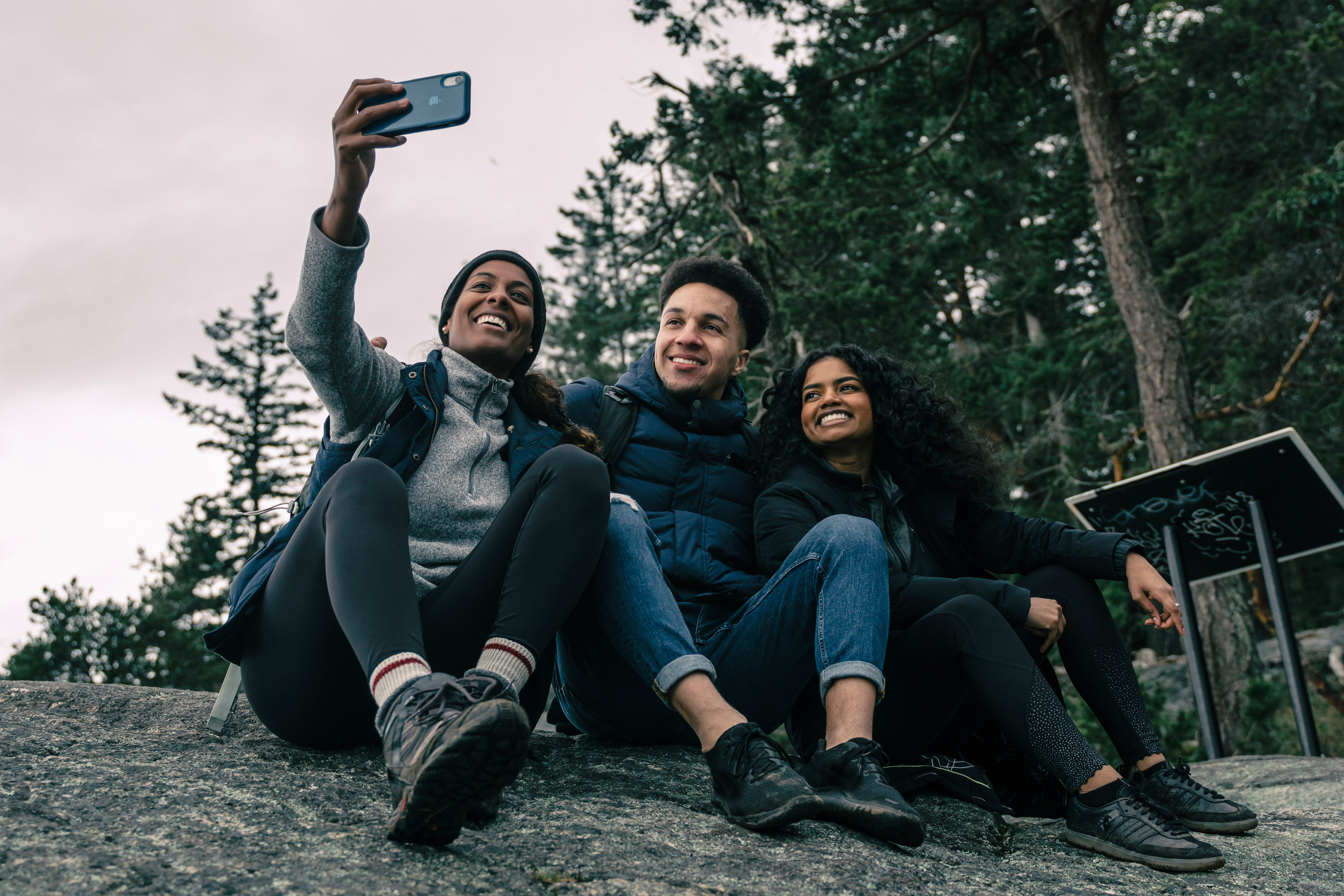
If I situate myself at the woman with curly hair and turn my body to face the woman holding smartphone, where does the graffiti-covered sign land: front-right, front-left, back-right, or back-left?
back-right

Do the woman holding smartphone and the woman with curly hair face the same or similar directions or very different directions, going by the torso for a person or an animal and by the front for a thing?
same or similar directions

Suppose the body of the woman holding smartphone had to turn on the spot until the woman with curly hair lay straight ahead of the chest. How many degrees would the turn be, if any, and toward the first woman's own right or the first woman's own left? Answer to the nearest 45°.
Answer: approximately 90° to the first woman's own left

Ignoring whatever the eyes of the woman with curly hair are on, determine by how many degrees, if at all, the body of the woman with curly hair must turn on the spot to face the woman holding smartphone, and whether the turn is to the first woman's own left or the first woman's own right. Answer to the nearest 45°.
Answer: approximately 90° to the first woman's own right

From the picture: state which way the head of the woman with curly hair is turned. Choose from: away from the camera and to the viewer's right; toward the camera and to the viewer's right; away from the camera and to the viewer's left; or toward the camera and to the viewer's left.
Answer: toward the camera and to the viewer's left

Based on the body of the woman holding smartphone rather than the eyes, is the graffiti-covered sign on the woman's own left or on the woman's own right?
on the woman's own left

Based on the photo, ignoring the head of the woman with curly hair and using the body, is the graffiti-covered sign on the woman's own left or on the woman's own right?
on the woman's own left

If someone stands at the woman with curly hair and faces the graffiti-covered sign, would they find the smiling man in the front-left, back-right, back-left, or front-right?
back-left

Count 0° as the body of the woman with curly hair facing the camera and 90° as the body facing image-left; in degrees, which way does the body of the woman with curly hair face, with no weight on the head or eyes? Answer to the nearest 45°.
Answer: approximately 315°

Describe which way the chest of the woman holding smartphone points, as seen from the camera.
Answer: toward the camera

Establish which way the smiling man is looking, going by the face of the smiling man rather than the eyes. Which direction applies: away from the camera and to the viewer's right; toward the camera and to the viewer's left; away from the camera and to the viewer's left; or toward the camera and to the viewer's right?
toward the camera and to the viewer's left

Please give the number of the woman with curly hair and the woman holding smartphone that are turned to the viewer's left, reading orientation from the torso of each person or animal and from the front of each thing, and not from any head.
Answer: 0
